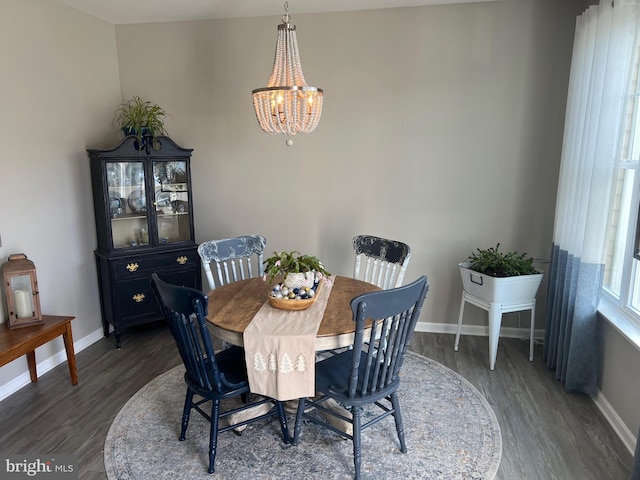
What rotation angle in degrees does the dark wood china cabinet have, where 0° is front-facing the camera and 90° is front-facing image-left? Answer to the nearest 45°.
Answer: approximately 315°

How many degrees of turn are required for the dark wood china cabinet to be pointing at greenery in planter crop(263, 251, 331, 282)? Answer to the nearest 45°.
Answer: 0° — it already faces it

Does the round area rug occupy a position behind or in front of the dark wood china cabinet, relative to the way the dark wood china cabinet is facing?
in front

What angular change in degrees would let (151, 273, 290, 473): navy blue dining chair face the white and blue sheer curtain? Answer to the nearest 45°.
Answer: approximately 45° to its right

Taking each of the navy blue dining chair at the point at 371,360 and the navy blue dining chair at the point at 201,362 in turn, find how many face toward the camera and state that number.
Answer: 0

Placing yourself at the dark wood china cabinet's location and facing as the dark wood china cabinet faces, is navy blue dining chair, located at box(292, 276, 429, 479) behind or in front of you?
in front

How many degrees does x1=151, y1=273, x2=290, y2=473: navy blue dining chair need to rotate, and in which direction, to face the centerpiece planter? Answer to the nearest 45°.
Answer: approximately 45° to its right

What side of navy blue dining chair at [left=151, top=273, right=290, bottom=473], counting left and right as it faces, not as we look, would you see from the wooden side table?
left

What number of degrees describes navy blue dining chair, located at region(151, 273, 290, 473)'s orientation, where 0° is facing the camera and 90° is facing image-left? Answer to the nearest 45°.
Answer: approximately 225°
